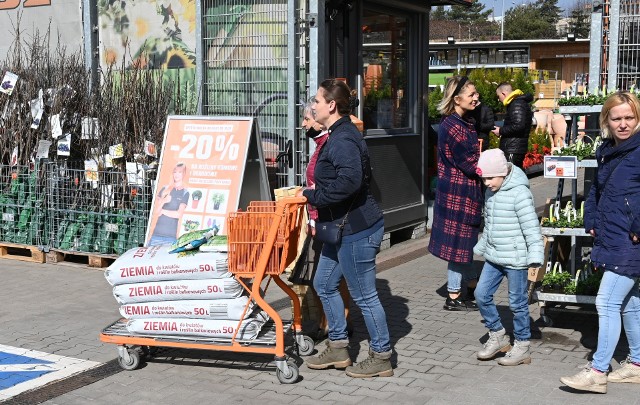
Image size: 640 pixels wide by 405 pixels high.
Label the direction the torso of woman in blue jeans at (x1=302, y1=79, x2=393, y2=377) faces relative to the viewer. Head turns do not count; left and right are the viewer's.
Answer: facing to the left of the viewer

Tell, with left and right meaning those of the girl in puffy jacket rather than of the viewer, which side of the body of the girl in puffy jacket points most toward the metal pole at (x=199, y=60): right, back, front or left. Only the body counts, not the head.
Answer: right

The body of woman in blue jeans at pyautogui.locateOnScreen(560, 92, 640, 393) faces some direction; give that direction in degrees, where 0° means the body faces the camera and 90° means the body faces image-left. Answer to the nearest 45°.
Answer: approximately 45°

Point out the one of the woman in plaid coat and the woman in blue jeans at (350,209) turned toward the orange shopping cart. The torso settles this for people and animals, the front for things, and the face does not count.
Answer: the woman in blue jeans

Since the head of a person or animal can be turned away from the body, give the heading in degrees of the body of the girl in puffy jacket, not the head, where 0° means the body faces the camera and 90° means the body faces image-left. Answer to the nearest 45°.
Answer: approximately 45°

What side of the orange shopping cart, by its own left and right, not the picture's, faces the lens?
left
